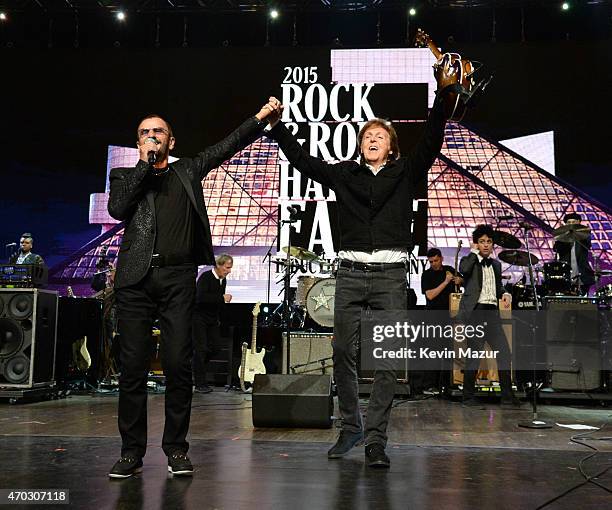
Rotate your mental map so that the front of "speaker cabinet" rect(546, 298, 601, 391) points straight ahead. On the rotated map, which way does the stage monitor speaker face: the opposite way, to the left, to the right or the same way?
the opposite way

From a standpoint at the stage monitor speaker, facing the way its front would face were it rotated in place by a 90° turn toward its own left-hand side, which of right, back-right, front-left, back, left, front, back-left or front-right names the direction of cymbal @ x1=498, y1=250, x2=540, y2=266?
back-right

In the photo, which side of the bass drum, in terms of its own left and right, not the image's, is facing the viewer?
front

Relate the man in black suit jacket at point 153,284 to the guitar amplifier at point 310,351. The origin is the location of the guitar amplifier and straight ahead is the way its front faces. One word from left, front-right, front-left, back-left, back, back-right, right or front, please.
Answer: front

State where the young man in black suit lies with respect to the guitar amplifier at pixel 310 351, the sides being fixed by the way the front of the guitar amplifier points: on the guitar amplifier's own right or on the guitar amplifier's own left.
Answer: on the guitar amplifier's own left

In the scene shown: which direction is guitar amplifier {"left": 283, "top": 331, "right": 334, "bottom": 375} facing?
toward the camera

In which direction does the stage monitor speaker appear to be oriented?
away from the camera

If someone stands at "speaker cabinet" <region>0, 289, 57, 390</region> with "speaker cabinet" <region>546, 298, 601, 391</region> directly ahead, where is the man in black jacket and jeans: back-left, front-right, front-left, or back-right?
front-right

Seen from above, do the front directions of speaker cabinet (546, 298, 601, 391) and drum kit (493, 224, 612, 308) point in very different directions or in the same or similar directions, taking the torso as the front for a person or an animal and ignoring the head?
same or similar directions

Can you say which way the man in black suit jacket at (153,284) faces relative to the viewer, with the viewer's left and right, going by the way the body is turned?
facing the viewer

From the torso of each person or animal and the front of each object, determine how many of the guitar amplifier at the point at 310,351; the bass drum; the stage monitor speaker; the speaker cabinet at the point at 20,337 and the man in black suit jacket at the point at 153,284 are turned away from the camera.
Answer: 1

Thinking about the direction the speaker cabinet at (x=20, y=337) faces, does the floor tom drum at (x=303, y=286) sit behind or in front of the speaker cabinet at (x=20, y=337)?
behind

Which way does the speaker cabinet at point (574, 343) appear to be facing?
toward the camera

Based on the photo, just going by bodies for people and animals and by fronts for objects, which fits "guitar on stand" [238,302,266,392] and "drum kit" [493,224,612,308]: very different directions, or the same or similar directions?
same or similar directions

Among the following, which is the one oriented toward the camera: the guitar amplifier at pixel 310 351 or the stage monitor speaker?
the guitar amplifier
